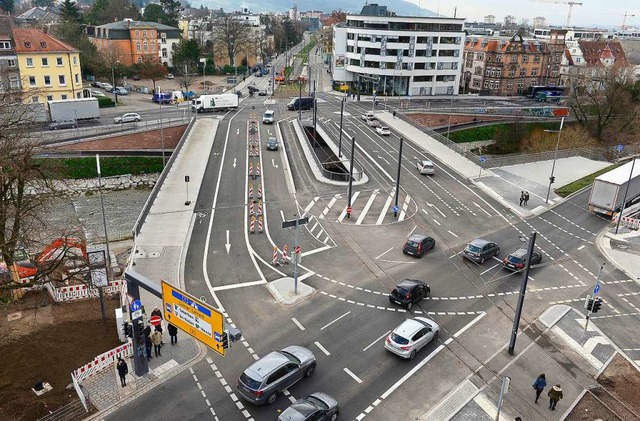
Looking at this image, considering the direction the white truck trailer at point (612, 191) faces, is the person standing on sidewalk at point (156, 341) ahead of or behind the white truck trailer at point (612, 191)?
behind

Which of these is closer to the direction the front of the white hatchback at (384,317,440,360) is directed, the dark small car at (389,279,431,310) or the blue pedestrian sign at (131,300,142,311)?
the dark small car

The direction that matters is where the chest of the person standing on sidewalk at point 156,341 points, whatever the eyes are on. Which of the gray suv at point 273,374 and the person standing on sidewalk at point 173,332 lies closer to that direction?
the gray suv

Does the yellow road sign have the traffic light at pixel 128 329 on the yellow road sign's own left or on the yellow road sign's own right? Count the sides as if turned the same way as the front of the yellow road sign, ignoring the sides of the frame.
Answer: on the yellow road sign's own right

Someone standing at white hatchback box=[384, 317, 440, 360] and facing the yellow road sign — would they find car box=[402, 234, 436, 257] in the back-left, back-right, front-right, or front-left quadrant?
back-right

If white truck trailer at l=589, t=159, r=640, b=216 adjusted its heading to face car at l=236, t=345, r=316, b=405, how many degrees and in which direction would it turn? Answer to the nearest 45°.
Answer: approximately 135° to its right

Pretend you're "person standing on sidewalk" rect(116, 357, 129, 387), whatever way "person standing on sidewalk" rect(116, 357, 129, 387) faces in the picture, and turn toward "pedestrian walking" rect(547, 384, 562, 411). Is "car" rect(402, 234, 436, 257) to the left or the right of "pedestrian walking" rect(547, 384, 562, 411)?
left

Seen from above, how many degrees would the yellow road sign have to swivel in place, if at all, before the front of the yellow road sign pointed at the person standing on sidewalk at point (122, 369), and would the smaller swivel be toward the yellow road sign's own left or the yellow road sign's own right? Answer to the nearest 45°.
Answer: approximately 90° to the yellow road sign's own right
